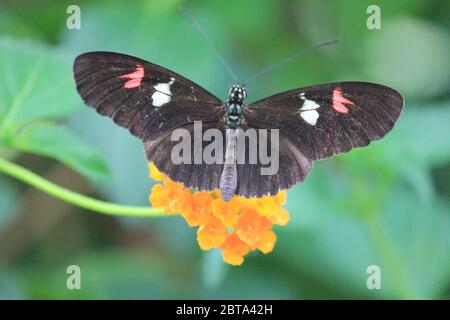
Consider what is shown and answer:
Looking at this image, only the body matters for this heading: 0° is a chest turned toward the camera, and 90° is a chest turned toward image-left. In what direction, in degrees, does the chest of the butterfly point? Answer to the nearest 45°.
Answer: approximately 180°

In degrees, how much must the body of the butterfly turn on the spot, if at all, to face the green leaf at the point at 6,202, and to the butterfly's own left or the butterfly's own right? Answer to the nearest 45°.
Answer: approximately 45° to the butterfly's own left
